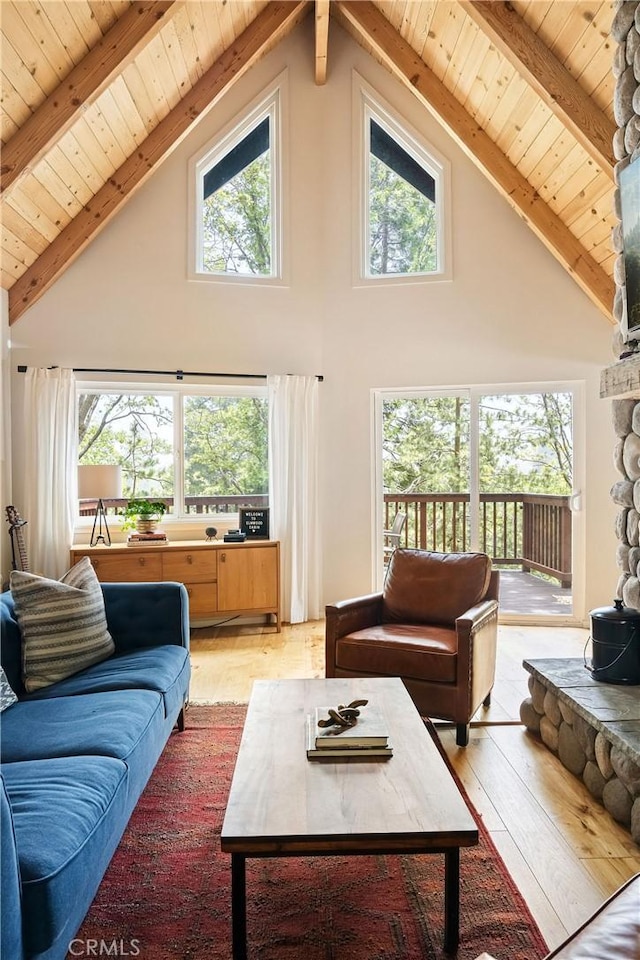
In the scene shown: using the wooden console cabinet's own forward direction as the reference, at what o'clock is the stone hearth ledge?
The stone hearth ledge is roughly at 11 o'clock from the wooden console cabinet.

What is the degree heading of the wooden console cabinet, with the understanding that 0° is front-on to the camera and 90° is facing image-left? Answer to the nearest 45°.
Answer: approximately 0°

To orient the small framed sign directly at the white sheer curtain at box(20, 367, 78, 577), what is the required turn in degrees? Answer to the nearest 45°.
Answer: approximately 90° to its right

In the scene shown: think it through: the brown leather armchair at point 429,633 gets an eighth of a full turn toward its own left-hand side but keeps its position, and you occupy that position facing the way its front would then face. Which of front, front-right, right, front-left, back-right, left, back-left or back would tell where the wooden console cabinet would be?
back-right

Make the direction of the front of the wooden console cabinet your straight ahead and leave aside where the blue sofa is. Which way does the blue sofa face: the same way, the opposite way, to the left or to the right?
to the left

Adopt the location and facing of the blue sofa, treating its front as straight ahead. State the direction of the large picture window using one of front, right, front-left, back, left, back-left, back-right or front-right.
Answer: left

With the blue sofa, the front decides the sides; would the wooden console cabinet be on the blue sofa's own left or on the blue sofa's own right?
on the blue sofa's own left

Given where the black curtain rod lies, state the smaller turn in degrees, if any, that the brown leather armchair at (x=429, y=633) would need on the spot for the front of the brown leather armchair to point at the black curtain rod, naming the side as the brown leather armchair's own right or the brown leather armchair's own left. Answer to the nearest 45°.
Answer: approximately 90° to the brown leather armchair's own right

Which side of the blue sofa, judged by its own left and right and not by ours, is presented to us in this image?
right

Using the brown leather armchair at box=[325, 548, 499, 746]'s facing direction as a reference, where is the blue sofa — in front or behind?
in front

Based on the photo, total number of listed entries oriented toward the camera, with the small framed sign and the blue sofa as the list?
1
